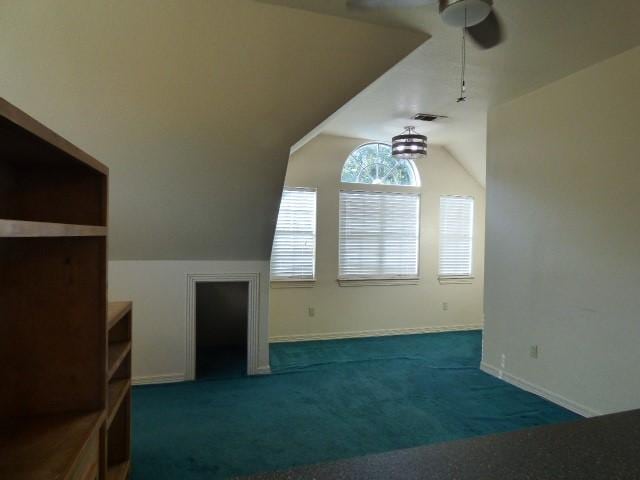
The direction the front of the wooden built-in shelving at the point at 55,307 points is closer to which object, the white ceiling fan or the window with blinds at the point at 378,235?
the white ceiling fan

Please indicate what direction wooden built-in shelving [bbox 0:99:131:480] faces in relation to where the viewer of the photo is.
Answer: facing the viewer and to the right of the viewer

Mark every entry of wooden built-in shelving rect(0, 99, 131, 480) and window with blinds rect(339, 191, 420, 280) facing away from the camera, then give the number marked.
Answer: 0

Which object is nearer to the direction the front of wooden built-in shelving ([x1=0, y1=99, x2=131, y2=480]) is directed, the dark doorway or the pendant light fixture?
the pendant light fixture

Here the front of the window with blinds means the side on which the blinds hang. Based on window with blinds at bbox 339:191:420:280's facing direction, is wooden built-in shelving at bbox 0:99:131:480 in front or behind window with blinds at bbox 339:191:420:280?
in front

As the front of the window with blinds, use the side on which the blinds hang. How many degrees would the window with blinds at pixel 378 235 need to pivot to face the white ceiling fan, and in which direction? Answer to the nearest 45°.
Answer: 0° — it already faces it

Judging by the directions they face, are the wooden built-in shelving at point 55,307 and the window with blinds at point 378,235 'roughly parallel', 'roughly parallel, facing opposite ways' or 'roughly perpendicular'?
roughly perpendicular

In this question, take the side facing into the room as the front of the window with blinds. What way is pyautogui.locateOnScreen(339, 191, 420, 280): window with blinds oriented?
toward the camera

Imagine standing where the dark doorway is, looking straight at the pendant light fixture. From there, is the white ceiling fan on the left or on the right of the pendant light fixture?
right

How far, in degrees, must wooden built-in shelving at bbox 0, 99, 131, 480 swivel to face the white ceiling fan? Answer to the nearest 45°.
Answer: approximately 45° to its left

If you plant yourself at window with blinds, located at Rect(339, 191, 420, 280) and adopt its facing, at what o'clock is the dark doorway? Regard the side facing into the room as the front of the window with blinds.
The dark doorway is roughly at 2 o'clock from the window with blinds.

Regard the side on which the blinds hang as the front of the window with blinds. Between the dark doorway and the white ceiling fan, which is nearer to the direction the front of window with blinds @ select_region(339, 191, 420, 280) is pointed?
the white ceiling fan

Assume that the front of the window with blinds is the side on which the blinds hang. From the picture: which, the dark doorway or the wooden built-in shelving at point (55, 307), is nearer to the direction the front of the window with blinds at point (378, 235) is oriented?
the wooden built-in shelving

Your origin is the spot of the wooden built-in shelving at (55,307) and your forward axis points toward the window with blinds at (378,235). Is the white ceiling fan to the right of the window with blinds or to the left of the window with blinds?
right
